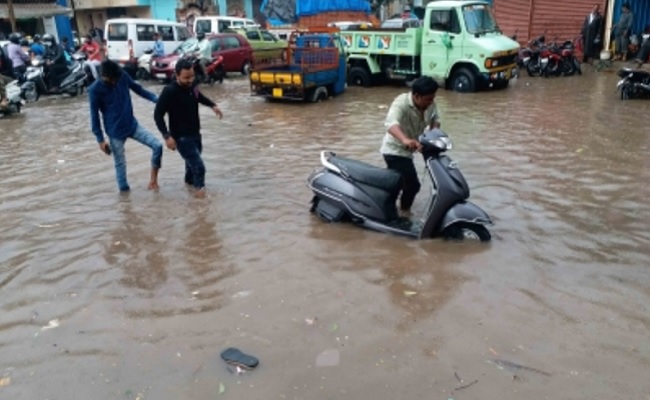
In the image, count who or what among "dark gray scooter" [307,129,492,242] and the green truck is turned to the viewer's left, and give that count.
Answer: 0

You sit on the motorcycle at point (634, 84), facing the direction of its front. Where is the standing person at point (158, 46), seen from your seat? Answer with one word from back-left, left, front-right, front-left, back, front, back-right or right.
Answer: front

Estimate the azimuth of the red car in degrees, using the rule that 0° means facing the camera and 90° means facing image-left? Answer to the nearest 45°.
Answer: approximately 45°

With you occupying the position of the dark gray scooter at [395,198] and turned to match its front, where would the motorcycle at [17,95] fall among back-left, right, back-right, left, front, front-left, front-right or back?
back

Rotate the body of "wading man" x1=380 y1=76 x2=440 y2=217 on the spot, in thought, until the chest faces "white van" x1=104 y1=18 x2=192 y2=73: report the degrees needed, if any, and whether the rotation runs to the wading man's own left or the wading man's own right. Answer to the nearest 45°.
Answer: approximately 180°

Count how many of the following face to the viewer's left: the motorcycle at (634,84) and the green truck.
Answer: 1

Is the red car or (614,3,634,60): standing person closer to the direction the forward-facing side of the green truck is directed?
the standing person

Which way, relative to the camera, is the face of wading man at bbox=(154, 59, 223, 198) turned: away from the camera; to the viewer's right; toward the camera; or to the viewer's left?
toward the camera

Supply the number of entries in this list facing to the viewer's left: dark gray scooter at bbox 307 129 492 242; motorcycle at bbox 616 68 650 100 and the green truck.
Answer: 1

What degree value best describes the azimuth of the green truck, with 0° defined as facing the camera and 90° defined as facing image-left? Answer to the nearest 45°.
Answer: approximately 315°

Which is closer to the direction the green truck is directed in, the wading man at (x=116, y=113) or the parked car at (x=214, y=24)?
the wading man

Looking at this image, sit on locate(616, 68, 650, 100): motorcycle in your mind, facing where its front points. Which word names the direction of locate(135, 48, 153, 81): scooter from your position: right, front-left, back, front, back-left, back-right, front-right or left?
front

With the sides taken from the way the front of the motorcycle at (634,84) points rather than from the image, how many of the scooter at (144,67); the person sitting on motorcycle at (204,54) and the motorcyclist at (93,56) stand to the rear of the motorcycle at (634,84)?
0

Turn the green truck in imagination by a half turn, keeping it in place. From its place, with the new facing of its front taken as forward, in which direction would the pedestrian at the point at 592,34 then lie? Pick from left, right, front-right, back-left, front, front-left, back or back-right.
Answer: right

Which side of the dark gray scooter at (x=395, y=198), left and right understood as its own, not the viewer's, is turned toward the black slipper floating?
right

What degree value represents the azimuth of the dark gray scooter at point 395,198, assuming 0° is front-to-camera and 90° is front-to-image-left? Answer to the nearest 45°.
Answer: approximately 315°

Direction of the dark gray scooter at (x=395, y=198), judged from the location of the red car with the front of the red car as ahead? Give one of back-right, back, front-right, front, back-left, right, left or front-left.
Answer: front-left

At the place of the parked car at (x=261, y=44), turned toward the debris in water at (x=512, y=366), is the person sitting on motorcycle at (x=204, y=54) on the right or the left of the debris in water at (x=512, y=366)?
right

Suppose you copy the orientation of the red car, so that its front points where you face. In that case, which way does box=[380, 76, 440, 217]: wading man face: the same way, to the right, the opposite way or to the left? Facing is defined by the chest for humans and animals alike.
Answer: to the left

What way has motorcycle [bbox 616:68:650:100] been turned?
to the viewer's left
